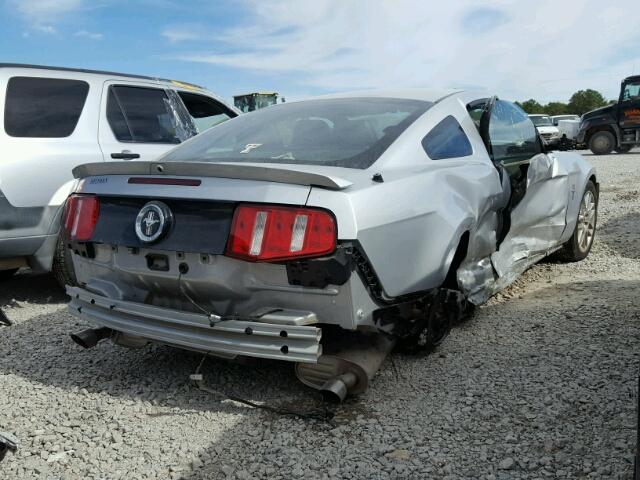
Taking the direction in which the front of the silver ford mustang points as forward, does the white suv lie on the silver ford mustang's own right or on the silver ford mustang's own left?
on the silver ford mustang's own left

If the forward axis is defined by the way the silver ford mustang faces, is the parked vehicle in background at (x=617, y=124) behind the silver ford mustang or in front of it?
in front

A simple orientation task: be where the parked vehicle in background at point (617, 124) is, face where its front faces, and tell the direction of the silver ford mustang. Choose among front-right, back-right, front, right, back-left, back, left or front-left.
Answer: left

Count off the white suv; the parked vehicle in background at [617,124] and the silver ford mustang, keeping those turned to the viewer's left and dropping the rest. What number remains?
1

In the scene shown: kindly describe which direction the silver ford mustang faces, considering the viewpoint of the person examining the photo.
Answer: facing away from the viewer and to the right of the viewer

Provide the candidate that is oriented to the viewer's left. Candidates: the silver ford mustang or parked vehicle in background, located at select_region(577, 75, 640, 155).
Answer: the parked vehicle in background

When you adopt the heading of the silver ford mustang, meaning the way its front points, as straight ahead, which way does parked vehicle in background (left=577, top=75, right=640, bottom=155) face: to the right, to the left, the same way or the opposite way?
to the left

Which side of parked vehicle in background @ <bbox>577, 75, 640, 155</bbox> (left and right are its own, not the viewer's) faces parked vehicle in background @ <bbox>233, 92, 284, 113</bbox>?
front

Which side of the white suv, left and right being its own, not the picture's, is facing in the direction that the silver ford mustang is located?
right

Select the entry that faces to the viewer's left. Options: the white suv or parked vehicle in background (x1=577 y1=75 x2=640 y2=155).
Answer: the parked vehicle in background

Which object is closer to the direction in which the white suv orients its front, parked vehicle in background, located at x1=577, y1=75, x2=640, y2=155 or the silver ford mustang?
the parked vehicle in background

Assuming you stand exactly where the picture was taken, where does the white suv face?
facing away from the viewer and to the right of the viewer

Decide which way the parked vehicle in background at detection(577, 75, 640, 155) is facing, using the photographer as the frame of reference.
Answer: facing to the left of the viewer

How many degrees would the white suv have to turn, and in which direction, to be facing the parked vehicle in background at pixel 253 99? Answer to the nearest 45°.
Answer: approximately 45° to its left
